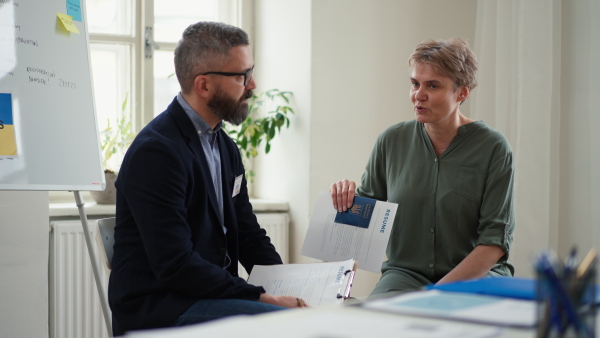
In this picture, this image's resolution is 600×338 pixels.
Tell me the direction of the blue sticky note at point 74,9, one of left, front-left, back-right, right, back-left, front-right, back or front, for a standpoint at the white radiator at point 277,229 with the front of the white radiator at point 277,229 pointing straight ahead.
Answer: front-right

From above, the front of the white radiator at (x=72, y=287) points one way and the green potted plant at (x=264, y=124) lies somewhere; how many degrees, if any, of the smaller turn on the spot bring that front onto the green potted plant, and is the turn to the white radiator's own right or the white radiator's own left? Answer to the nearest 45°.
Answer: approximately 135° to the white radiator's own left

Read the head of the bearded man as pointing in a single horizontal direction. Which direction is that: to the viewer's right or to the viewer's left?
to the viewer's right

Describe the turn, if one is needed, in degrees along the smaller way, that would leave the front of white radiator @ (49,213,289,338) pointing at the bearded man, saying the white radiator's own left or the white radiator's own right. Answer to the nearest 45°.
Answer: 0° — it already faces them

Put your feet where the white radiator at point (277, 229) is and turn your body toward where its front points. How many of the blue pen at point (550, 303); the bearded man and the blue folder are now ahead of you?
3

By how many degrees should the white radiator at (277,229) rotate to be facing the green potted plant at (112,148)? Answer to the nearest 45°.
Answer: approximately 90° to its right

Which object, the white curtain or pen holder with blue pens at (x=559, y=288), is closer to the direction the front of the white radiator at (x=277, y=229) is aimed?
the pen holder with blue pens

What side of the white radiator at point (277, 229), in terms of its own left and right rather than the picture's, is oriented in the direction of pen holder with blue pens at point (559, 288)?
front

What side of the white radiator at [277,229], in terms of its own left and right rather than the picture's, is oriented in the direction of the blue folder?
front
